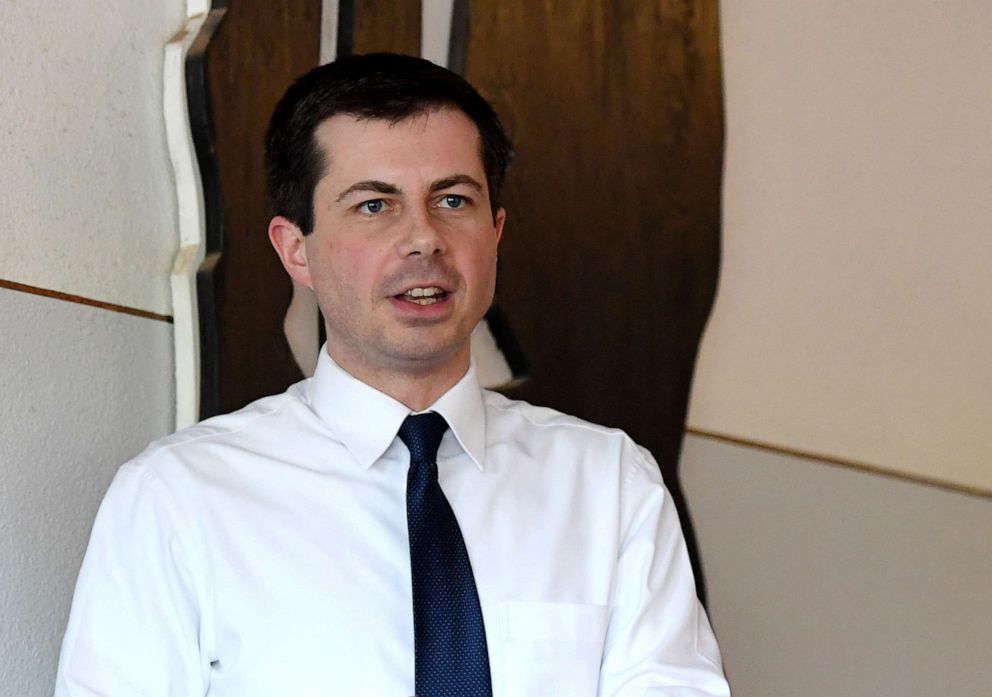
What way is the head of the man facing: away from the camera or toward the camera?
toward the camera

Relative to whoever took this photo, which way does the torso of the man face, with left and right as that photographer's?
facing the viewer
